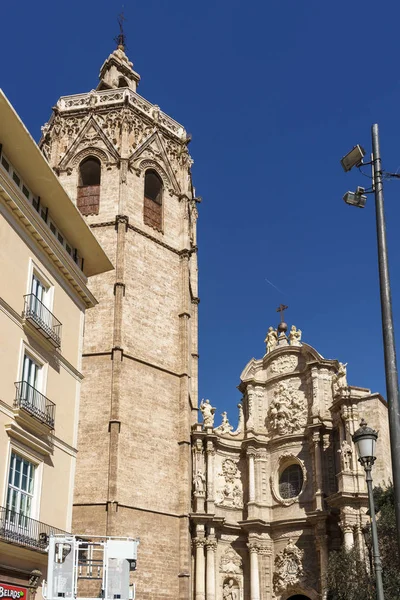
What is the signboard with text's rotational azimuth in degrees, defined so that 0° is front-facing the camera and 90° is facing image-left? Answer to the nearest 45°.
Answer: approximately 315°

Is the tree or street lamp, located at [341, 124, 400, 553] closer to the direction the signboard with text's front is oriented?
the street lamp

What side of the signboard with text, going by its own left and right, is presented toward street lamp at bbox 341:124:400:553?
front

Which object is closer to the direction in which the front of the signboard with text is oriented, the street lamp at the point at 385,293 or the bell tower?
the street lamp

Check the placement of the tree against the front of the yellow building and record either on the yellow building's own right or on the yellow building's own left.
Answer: on the yellow building's own left

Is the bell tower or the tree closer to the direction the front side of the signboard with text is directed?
the tree
